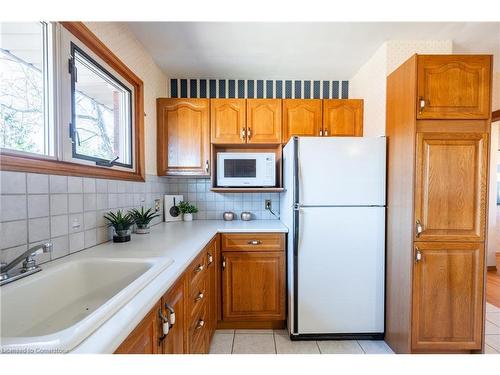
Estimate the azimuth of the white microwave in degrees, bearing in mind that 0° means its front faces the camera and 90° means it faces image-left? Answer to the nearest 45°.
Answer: approximately 0°

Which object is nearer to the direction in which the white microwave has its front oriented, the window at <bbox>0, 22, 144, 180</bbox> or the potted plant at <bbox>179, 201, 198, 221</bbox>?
the window

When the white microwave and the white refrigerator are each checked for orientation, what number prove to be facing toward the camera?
2

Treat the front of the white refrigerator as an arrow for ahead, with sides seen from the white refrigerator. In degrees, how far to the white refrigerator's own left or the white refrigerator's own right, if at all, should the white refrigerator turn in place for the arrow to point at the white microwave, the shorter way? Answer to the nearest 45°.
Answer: approximately 90° to the white refrigerator's own right

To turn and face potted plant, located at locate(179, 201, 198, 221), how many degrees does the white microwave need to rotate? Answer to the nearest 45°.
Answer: approximately 90° to its right

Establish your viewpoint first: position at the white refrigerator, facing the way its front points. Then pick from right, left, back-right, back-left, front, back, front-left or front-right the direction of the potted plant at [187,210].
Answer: right

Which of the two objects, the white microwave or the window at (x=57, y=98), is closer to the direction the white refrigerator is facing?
the window

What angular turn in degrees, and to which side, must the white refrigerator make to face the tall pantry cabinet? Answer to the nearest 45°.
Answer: approximately 90° to its left

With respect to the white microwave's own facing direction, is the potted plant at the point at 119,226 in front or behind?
in front

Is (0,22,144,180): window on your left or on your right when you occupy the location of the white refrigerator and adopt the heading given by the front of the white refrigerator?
on your right

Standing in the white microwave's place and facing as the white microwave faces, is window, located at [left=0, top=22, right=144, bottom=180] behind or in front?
in front
